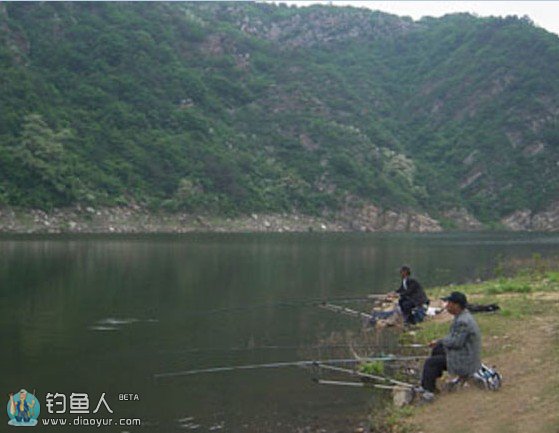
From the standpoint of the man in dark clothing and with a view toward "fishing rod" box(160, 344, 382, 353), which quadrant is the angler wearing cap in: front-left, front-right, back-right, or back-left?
front-left

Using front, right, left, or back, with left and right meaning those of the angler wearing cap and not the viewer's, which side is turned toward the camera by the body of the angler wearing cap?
left

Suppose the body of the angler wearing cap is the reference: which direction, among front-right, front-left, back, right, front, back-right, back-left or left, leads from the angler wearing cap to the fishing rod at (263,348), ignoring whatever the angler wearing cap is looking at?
front-right

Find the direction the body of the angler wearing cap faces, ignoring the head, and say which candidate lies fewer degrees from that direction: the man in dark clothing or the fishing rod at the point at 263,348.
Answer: the fishing rod
